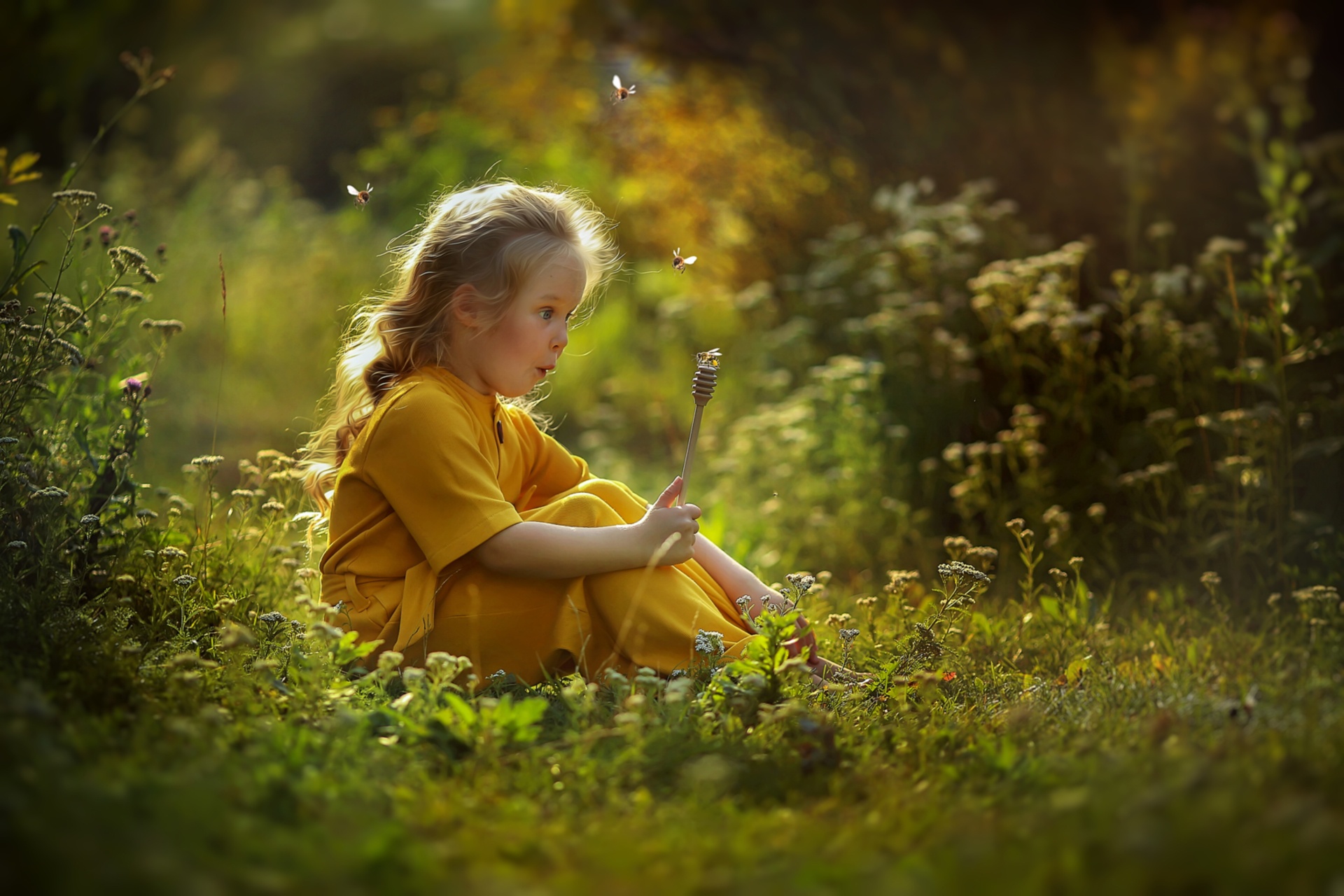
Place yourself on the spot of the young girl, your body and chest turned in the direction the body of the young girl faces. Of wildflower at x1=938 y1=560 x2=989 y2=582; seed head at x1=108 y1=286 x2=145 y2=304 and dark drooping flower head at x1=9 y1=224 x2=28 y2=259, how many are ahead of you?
1

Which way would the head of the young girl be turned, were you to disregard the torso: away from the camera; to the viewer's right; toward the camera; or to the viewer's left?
to the viewer's right

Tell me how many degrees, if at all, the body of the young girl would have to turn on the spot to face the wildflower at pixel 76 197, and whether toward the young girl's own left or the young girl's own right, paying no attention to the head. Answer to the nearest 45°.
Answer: approximately 180°

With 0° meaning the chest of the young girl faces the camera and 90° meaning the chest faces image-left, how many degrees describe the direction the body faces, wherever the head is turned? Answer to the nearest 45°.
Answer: approximately 270°

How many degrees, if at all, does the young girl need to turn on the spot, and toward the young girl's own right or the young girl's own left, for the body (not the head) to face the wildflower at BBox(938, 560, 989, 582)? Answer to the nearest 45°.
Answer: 0° — they already face it

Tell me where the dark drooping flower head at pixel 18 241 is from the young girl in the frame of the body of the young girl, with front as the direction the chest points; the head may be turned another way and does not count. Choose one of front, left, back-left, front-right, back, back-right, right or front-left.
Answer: back
